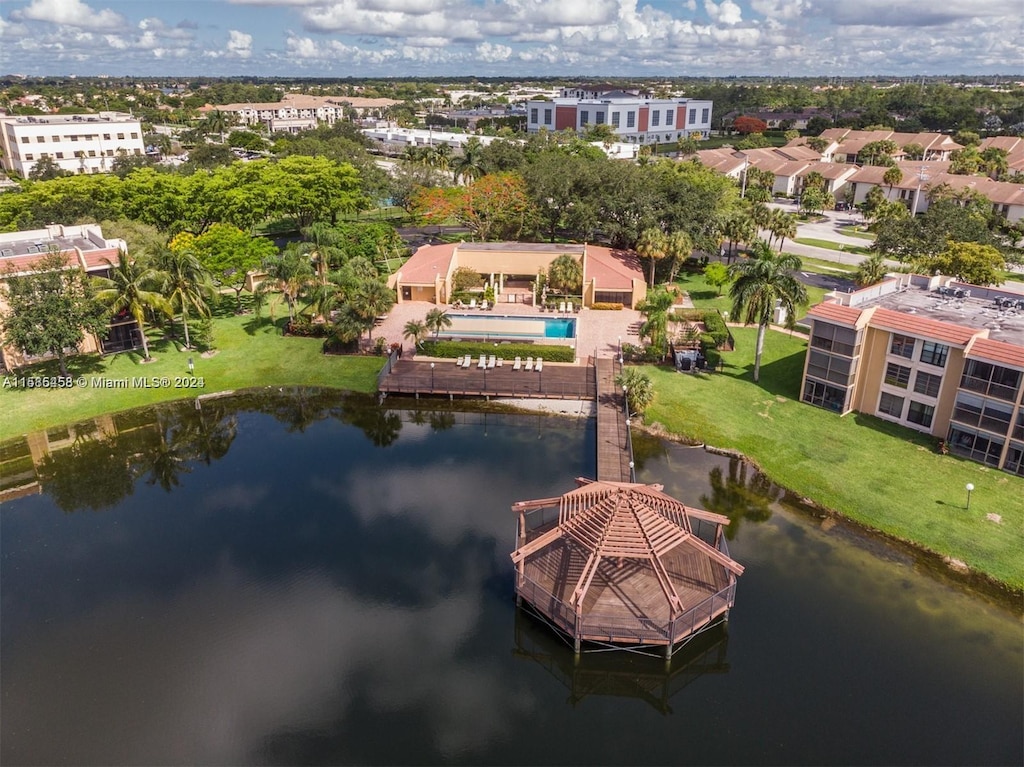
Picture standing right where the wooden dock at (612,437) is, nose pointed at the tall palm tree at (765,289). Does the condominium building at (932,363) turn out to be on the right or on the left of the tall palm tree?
right

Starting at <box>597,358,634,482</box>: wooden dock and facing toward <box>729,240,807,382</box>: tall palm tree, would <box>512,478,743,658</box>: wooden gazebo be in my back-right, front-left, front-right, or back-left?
back-right

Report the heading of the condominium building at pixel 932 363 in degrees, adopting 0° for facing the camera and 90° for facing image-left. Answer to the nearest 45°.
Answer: approximately 45°

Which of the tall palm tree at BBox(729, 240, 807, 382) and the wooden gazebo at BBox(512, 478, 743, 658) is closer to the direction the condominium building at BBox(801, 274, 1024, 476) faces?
the wooden gazebo

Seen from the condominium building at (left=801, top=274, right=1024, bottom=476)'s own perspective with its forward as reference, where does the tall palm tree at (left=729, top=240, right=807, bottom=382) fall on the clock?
The tall palm tree is roughly at 2 o'clock from the condominium building.

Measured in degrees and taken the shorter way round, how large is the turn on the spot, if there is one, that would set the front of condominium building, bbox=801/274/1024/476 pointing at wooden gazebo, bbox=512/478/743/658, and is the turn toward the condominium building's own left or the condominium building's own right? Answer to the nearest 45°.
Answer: approximately 45° to the condominium building's own left

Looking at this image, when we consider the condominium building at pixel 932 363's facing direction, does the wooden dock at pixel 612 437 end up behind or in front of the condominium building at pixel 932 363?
in front
